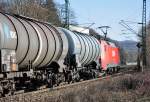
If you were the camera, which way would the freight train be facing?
facing away from the viewer and to the right of the viewer

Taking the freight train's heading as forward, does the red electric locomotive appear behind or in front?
in front
